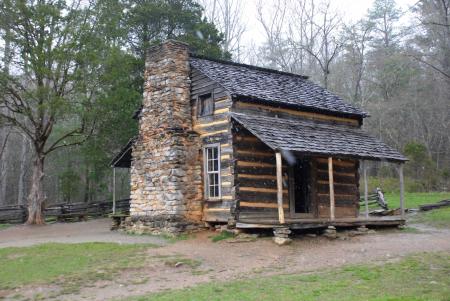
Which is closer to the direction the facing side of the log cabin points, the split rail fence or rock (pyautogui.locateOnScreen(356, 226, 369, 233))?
the rock

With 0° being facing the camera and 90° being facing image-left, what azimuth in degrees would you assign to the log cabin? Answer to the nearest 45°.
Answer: approximately 315°

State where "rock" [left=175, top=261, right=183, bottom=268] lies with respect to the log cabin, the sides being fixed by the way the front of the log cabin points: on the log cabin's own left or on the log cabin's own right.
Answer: on the log cabin's own right

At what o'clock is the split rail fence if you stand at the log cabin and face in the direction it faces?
The split rail fence is roughly at 6 o'clock from the log cabin.
